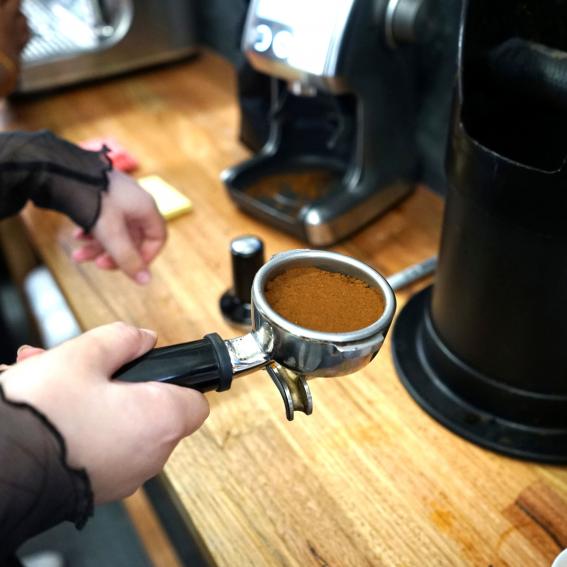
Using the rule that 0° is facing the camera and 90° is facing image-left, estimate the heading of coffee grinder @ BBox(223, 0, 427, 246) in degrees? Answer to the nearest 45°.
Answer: approximately 45°
